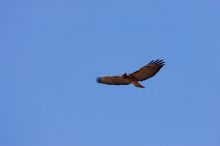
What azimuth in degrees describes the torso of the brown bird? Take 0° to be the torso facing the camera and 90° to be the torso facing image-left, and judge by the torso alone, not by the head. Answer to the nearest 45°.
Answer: approximately 45°
